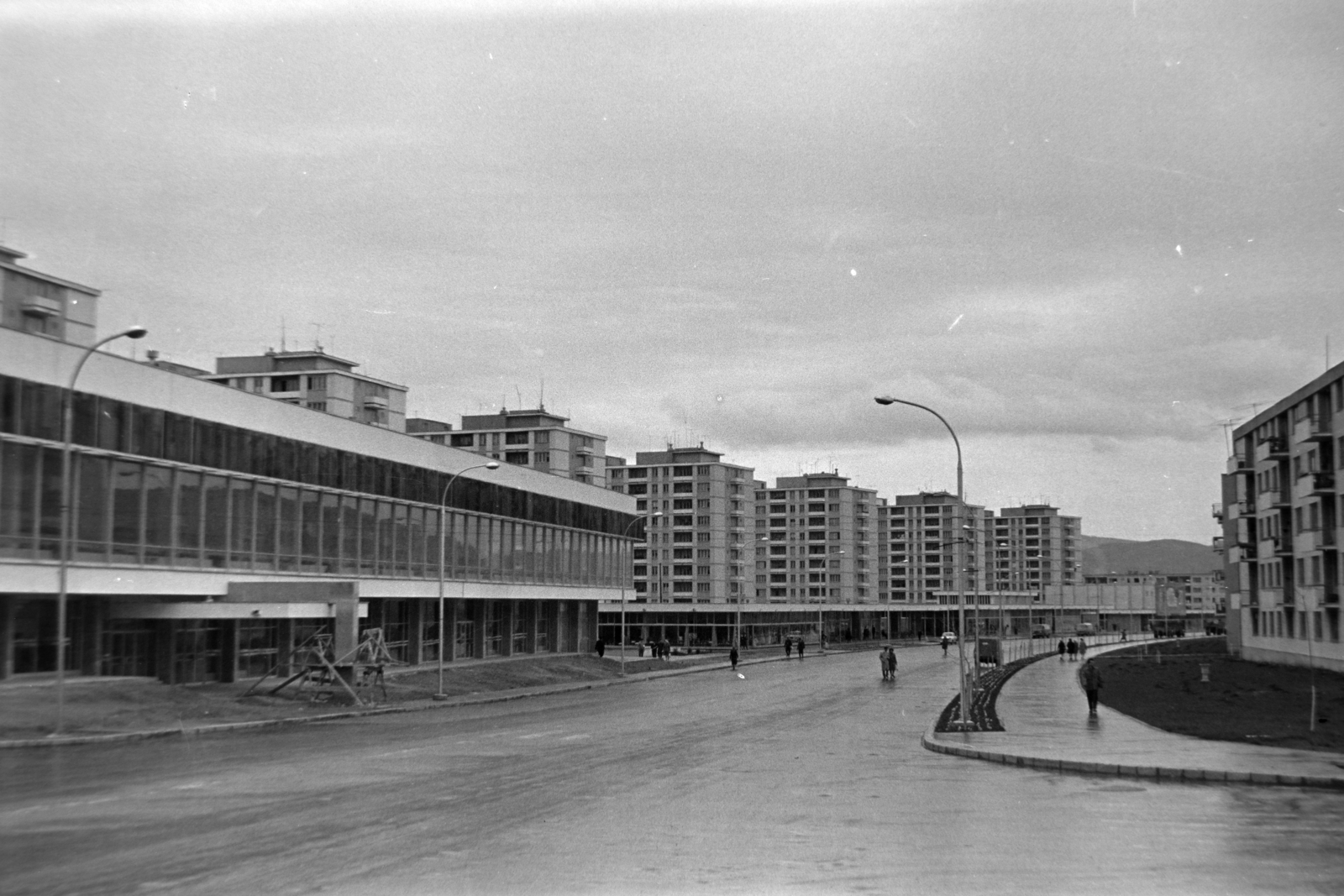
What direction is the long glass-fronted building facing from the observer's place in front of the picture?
facing the viewer and to the right of the viewer

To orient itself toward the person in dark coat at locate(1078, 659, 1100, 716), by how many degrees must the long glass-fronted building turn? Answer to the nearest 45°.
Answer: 0° — it already faces them
